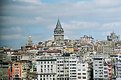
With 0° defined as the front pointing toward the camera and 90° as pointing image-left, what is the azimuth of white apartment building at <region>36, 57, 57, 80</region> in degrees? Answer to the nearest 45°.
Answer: approximately 0°

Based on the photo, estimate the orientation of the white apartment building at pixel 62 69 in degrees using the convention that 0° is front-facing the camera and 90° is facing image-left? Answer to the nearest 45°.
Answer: approximately 0°

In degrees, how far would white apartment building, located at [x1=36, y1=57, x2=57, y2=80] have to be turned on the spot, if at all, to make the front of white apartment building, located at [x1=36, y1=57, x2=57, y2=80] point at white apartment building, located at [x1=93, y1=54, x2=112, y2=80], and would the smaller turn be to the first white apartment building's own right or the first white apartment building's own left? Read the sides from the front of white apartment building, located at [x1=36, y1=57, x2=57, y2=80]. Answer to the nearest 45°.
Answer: approximately 90° to the first white apartment building's own left

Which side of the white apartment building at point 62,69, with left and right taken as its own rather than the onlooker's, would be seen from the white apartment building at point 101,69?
left

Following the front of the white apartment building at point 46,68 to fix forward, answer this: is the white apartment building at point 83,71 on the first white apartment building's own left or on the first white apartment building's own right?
on the first white apartment building's own left
